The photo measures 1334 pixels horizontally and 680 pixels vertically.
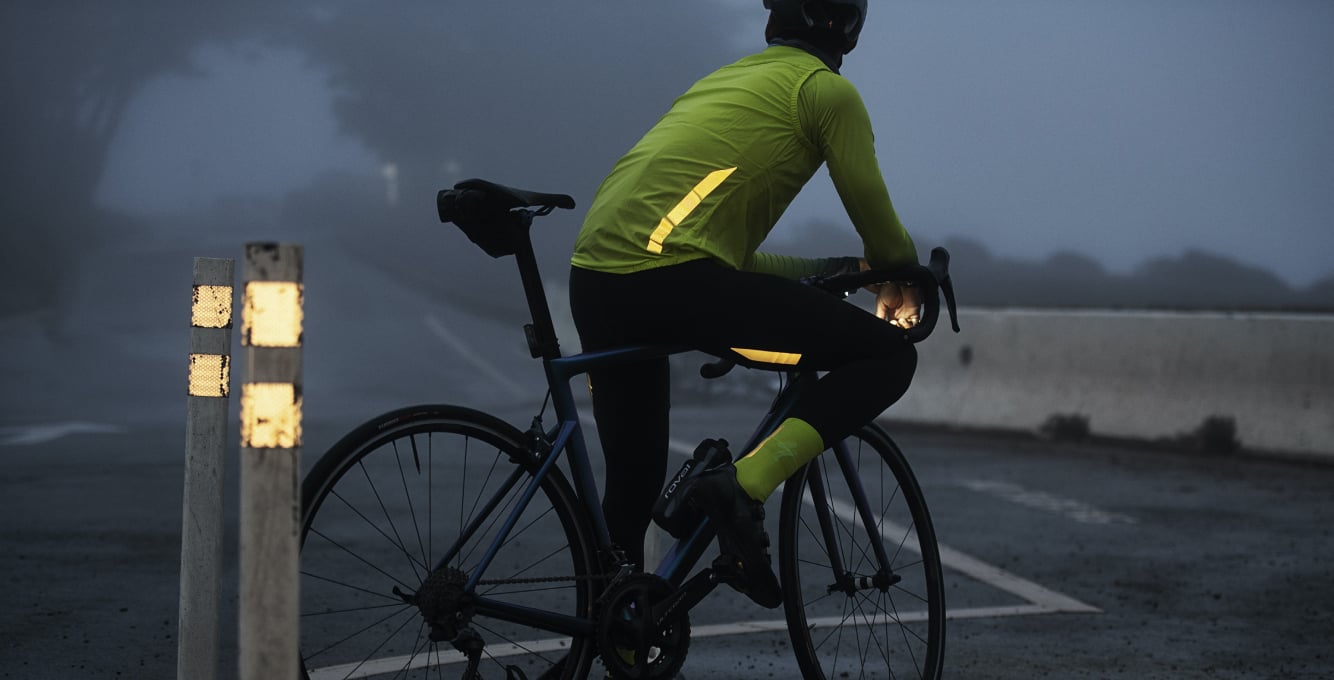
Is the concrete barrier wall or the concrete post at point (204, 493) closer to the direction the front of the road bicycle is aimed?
the concrete barrier wall

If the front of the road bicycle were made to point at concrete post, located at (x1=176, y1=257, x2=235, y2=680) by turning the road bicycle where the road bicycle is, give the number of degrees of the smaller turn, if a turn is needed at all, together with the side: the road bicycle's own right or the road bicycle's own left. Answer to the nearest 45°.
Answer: approximately 135° to the road bicycle's own left

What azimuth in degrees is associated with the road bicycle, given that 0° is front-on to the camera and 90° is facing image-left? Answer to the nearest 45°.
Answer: approximately 225°

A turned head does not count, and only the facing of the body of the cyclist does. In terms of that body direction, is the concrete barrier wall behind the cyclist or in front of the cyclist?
in front

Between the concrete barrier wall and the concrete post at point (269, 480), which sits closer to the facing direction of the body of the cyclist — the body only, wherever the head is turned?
the concrete barrier wall

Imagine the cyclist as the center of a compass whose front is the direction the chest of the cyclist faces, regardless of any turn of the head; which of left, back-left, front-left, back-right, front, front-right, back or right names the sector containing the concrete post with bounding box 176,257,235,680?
back-left

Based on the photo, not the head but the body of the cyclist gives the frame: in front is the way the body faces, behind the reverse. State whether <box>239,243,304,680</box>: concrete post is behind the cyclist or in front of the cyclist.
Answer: behind

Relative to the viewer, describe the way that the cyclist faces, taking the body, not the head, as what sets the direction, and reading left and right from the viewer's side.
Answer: facing away from the viewer and to the right of the viewer

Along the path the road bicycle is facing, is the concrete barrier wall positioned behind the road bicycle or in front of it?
in front

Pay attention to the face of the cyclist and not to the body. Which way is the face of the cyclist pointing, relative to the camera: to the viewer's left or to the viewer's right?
to the viewer's right
